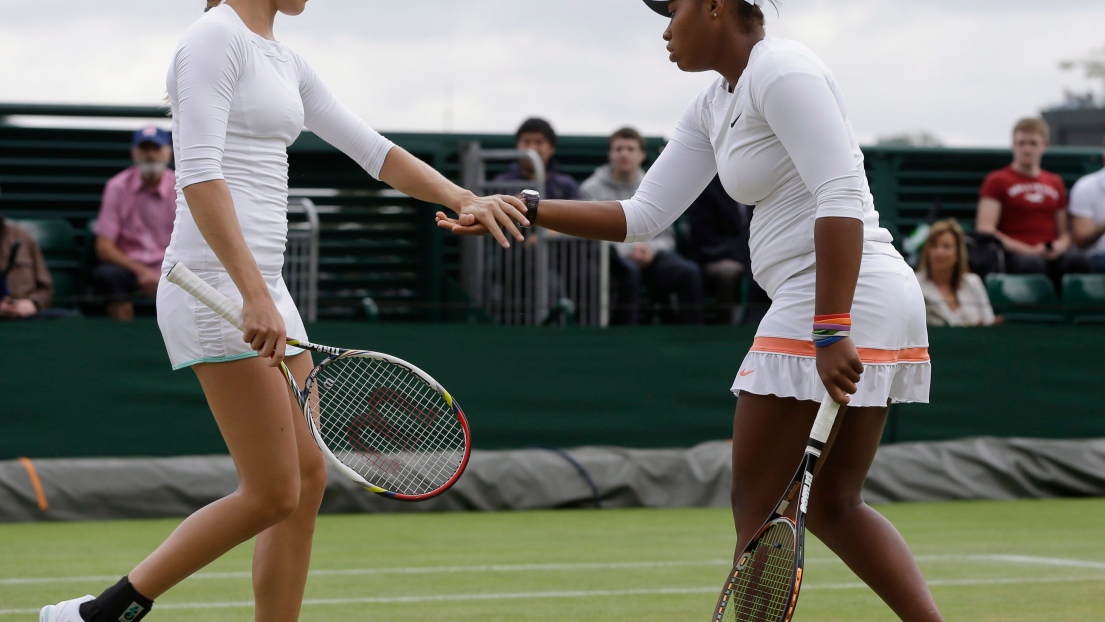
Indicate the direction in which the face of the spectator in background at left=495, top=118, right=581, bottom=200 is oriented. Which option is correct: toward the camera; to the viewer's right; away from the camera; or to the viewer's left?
toward the camera

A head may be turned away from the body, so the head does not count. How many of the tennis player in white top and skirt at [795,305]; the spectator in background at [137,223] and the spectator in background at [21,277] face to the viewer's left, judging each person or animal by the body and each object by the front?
1

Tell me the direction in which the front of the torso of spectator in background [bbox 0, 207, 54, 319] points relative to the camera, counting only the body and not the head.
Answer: toward the camera

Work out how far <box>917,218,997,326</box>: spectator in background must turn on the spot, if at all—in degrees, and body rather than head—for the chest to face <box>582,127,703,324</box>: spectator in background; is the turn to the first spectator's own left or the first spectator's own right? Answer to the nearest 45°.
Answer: approximately 90° to the first spectator's own right

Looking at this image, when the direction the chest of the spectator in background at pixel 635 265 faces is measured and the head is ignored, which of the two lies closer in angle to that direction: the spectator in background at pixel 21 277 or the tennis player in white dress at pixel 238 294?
the tennis player in white dress

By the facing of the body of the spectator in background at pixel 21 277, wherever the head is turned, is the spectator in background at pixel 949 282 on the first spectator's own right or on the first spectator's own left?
on the first spectator's own left

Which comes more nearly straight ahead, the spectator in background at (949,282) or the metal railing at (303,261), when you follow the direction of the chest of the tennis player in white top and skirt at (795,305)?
the metal railing

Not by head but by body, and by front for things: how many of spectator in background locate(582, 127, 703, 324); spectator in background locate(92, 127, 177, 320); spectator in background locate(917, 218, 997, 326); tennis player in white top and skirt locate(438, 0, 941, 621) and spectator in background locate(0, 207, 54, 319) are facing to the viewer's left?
1

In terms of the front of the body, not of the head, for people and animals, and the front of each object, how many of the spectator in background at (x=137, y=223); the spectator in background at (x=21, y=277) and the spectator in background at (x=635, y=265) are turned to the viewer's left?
0

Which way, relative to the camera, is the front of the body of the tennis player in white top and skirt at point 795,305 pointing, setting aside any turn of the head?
to the viewer's left

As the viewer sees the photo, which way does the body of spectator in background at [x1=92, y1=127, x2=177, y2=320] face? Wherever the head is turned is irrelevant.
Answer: toward the camera

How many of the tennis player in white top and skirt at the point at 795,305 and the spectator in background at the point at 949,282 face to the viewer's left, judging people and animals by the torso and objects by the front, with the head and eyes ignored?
1

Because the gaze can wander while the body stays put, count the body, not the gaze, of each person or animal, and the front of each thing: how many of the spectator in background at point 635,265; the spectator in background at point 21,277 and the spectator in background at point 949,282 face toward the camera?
3

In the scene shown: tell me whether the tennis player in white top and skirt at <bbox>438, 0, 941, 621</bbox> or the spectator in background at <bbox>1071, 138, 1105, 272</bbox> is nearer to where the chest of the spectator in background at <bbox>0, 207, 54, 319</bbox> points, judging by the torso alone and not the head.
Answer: the tennis player in white top and skirt
